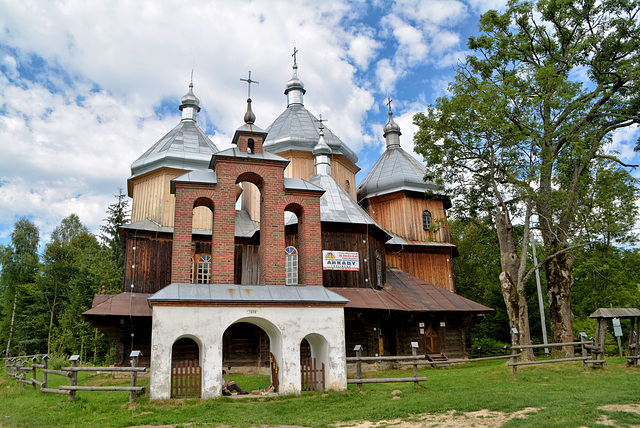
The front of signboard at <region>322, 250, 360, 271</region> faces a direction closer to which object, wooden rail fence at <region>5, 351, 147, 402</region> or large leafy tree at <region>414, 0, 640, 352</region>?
the wooden rail fence

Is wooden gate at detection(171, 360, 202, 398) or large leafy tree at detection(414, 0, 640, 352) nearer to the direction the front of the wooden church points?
the wooden gate

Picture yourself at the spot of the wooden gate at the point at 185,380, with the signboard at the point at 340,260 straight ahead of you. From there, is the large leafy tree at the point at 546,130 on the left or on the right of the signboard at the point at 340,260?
right

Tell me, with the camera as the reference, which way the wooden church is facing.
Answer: facing the viewer

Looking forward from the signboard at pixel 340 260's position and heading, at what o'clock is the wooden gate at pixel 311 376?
The wooden gate is roughly at 12 o'clock from the signboard.

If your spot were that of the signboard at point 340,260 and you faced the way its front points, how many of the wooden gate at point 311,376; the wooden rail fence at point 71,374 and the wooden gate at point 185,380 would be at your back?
0

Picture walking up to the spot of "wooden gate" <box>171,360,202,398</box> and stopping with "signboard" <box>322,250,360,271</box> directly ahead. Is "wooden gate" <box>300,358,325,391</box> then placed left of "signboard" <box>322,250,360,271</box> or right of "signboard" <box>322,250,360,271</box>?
right

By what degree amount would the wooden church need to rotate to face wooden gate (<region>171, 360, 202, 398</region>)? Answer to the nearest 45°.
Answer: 0° — it already faces it

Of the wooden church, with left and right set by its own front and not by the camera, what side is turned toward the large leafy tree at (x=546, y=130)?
left

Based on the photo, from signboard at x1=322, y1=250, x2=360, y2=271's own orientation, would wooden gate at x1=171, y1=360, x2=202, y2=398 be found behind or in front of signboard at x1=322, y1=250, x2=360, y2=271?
in front
